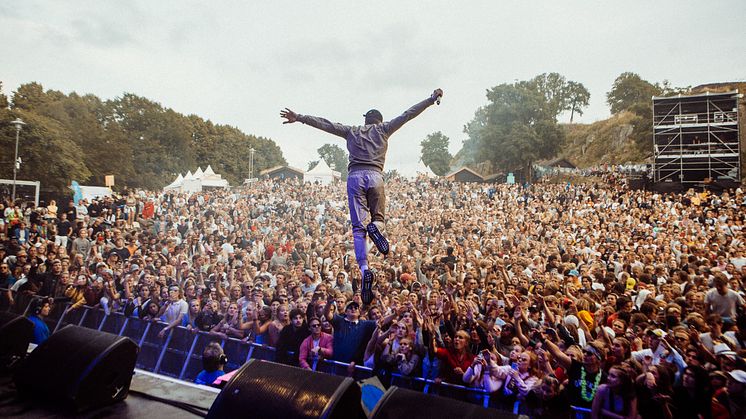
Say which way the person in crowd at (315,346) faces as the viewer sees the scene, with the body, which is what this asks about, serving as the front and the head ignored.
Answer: toward the camera

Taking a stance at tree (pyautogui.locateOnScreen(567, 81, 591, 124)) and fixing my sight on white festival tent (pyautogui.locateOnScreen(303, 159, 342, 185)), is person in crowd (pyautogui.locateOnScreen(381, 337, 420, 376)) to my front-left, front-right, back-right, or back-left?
front-left

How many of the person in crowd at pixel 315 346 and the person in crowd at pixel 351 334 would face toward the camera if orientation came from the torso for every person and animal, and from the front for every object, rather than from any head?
2

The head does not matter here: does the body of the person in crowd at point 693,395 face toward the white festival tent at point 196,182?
no

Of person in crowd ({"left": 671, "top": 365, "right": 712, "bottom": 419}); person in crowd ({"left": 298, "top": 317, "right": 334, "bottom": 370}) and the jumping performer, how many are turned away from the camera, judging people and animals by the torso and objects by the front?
1

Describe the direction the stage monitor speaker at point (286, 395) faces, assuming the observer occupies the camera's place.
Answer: facing the viewer and to the left of the viewer

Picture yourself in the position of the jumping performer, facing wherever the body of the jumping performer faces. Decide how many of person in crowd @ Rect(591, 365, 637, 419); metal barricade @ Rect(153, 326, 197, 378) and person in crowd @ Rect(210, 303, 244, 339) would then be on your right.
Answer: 1

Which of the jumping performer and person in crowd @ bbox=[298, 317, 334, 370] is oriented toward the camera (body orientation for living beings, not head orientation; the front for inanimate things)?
the person in crowd

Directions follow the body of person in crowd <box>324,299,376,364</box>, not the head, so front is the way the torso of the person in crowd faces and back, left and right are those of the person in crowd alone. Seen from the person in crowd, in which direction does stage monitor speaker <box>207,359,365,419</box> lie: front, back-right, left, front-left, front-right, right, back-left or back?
front

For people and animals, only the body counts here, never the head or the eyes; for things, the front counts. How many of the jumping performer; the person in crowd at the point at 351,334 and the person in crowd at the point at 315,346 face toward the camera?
2

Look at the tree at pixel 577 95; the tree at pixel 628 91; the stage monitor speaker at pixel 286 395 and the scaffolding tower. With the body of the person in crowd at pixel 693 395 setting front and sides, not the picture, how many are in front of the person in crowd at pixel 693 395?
1

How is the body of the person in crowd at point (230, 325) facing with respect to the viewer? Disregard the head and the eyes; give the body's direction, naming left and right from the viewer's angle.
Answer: facing the viewer

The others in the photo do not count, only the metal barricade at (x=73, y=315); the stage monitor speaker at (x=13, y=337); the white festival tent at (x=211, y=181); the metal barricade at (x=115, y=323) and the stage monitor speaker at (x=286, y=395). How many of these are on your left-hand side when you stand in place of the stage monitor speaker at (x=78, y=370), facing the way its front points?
1

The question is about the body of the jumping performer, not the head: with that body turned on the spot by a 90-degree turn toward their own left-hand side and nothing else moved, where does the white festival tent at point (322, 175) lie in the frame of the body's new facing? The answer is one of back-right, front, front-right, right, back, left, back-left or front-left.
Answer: right

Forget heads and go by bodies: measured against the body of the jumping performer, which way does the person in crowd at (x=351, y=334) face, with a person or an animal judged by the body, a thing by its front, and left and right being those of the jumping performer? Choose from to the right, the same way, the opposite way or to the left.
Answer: the opposite way

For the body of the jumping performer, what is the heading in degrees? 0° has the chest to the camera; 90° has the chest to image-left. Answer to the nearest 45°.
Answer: approximately 180°

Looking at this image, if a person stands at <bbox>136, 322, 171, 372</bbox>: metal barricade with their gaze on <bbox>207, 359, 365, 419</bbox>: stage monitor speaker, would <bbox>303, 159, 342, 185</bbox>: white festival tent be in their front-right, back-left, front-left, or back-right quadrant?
back-left
